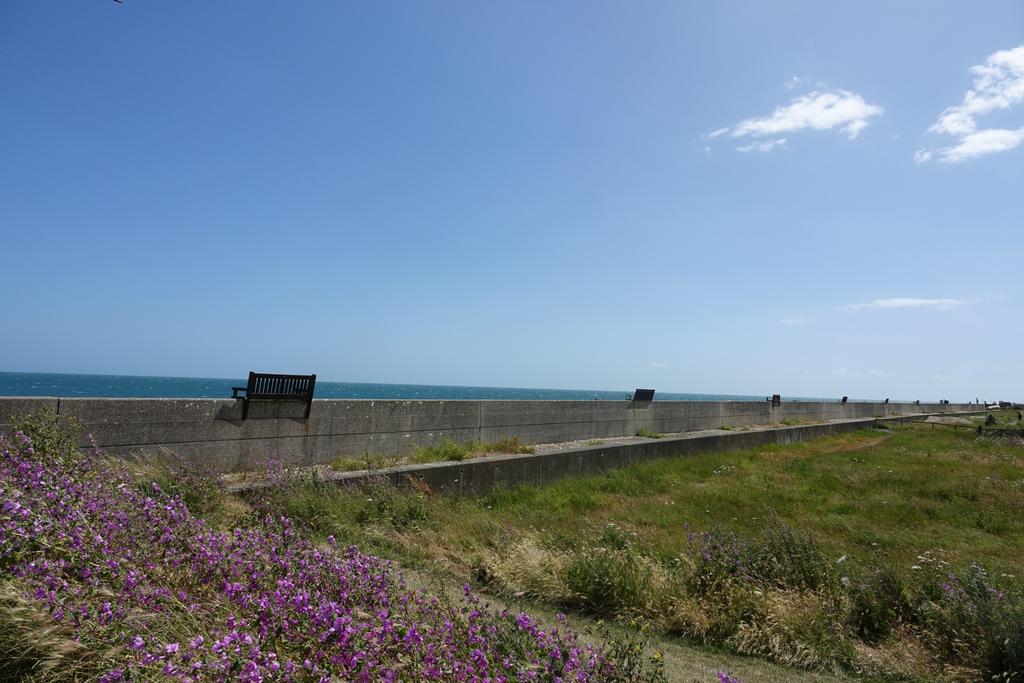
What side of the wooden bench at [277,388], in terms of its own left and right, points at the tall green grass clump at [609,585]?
back

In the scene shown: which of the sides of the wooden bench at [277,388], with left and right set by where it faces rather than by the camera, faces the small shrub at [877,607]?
back

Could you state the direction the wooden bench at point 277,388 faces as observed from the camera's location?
facing away from the viewer and to the left of the viewer

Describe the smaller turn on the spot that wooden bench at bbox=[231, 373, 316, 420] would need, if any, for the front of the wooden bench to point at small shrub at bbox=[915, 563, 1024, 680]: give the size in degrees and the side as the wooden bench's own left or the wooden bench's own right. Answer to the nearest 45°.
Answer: approximately 180°

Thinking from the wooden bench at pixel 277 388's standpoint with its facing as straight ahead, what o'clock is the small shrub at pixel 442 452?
The small shrub is roughly at 4 o'clock from the wooden bench.
